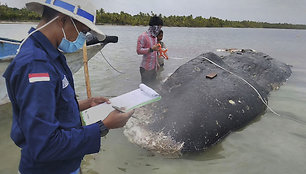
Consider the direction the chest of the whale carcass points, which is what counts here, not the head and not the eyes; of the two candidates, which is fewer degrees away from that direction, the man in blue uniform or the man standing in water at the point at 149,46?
the man in blue uniform

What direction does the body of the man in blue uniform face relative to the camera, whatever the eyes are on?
to the viewer's right

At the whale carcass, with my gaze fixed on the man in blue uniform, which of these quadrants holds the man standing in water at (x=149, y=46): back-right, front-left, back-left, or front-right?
back-right

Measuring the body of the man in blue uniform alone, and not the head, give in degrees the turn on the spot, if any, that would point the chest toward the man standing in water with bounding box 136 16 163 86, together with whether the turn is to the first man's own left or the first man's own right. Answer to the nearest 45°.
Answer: approximately 45° to the first man's own left

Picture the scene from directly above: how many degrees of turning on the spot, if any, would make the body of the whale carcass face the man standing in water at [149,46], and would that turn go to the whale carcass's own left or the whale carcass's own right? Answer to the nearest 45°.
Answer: approximately 90° to the whale carcass's own right

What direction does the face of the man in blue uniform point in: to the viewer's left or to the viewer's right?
to the viewer's right

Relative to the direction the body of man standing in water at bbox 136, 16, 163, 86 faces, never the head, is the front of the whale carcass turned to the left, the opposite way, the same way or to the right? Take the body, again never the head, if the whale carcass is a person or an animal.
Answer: to the right

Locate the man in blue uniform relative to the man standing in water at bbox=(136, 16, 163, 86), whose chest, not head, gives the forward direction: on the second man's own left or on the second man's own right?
on the second man's own right

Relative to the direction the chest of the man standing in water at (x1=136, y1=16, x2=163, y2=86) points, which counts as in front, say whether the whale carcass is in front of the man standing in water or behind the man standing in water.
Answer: in front

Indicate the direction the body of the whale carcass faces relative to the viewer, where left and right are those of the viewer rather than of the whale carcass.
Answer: facing the viewer and to the left of the viewer

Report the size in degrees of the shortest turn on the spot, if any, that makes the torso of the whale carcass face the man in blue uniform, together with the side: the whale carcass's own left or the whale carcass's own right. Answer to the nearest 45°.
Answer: approximately 45° to the whale carcass's own left

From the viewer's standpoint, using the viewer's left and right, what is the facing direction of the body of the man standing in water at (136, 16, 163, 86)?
facing the viewer and to the right of the viewer
